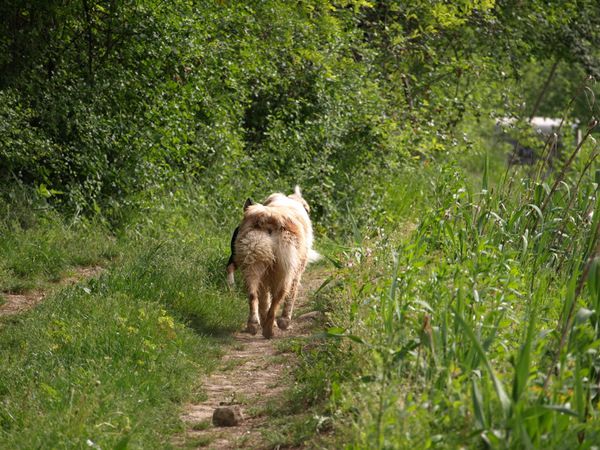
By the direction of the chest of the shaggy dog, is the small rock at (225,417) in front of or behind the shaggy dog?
behind

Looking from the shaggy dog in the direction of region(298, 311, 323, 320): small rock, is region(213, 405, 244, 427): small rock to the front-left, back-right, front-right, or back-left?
back-right

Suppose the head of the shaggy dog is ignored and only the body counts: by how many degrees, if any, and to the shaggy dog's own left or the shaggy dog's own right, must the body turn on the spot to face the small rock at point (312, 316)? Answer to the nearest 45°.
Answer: approximately 45° to the shaggy dog's own right

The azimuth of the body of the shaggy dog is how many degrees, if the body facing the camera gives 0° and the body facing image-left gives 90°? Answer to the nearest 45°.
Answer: approximately 180°
